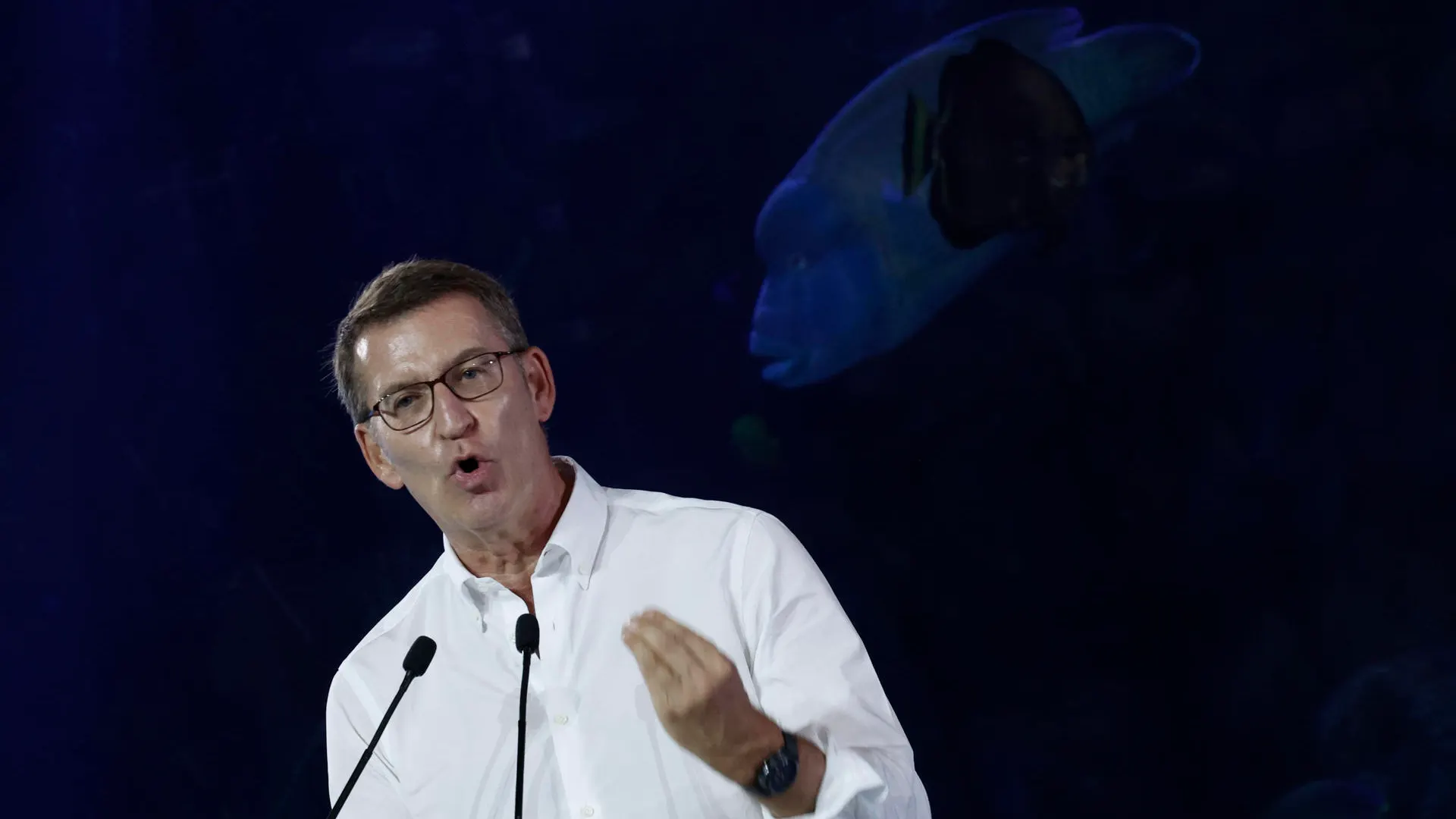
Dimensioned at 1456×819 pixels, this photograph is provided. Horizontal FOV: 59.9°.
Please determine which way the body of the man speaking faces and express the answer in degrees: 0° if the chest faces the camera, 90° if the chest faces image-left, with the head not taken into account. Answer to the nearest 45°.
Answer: approximately 0°
